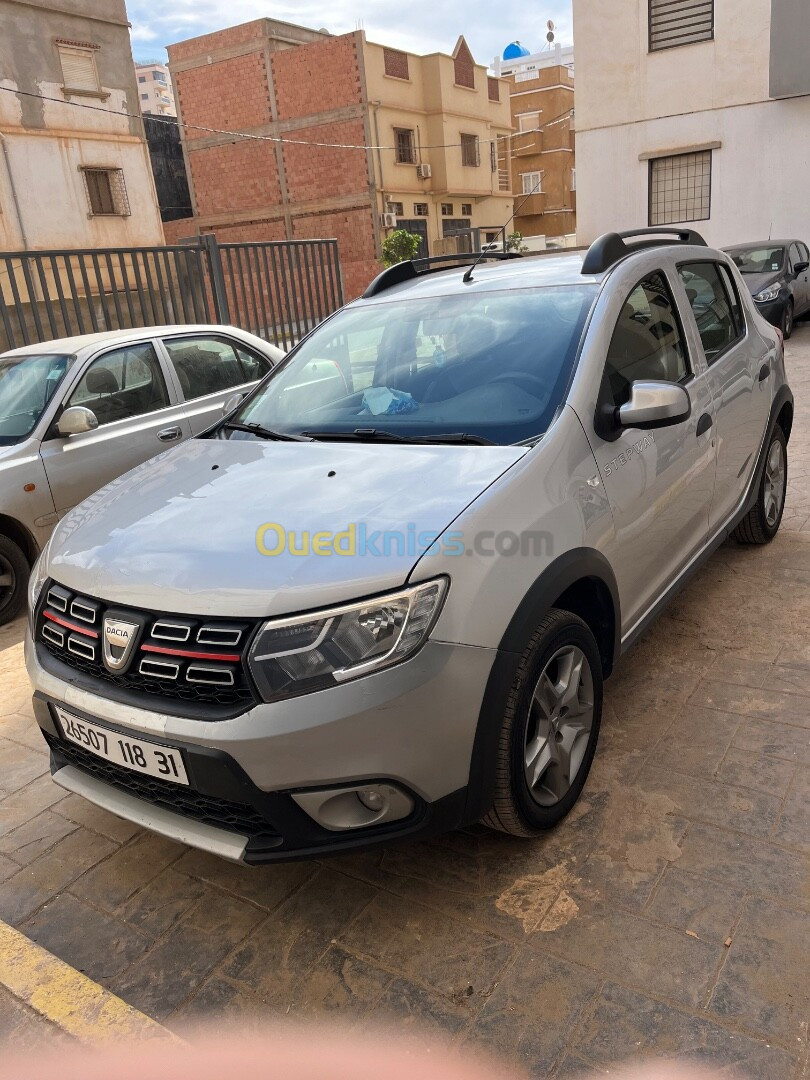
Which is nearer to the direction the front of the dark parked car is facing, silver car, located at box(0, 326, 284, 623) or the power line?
the silver car

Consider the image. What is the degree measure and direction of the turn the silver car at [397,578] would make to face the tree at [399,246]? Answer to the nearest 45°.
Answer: approximately 135° to its right

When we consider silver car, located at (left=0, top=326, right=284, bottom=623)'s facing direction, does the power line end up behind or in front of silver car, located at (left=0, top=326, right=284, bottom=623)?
behind

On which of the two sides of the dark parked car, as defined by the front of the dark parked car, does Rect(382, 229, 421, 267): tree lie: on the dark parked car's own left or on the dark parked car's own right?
on the dark parked car's own right

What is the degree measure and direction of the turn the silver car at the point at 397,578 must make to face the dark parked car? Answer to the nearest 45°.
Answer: approximately 180°

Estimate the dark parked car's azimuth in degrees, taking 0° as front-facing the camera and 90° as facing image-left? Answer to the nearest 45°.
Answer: approximately 45°

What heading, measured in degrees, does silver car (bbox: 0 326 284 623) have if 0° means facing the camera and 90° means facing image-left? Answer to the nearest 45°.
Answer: approximately 45°

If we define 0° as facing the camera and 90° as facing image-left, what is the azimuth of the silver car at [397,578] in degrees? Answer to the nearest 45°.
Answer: approximately 45°

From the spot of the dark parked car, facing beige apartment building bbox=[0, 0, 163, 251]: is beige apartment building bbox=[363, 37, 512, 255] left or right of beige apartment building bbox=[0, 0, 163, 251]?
right

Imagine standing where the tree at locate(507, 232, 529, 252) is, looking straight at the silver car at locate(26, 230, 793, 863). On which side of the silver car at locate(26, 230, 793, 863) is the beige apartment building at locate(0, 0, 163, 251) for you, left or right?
right
